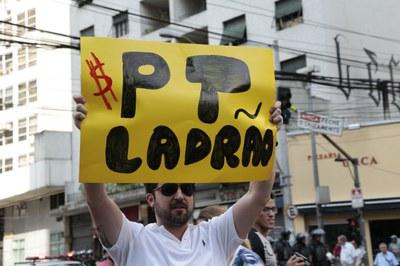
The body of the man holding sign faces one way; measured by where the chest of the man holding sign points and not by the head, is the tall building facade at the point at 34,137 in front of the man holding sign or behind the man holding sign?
behind

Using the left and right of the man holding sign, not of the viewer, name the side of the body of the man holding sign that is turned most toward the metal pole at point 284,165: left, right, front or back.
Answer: back

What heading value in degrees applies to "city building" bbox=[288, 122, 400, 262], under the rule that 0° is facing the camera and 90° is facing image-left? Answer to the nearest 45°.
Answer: approximately 45°

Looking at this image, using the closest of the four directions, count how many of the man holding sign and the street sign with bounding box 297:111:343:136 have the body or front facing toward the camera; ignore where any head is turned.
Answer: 2

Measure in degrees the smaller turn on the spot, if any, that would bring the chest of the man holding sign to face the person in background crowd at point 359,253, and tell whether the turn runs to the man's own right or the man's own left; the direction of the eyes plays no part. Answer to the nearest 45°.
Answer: approximately 180°

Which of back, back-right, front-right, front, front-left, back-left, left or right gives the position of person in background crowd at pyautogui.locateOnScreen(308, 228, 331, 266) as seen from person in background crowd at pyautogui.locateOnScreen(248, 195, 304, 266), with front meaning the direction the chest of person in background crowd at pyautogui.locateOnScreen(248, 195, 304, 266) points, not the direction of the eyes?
back-left

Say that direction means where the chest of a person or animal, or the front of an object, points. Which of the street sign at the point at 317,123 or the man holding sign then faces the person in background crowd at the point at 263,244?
the street sign

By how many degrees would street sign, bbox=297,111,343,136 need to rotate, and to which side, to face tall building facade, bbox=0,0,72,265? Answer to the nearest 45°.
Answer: approximately 135° to its right

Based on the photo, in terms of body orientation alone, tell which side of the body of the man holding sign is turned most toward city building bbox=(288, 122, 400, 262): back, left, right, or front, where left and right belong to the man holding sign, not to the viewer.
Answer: back
